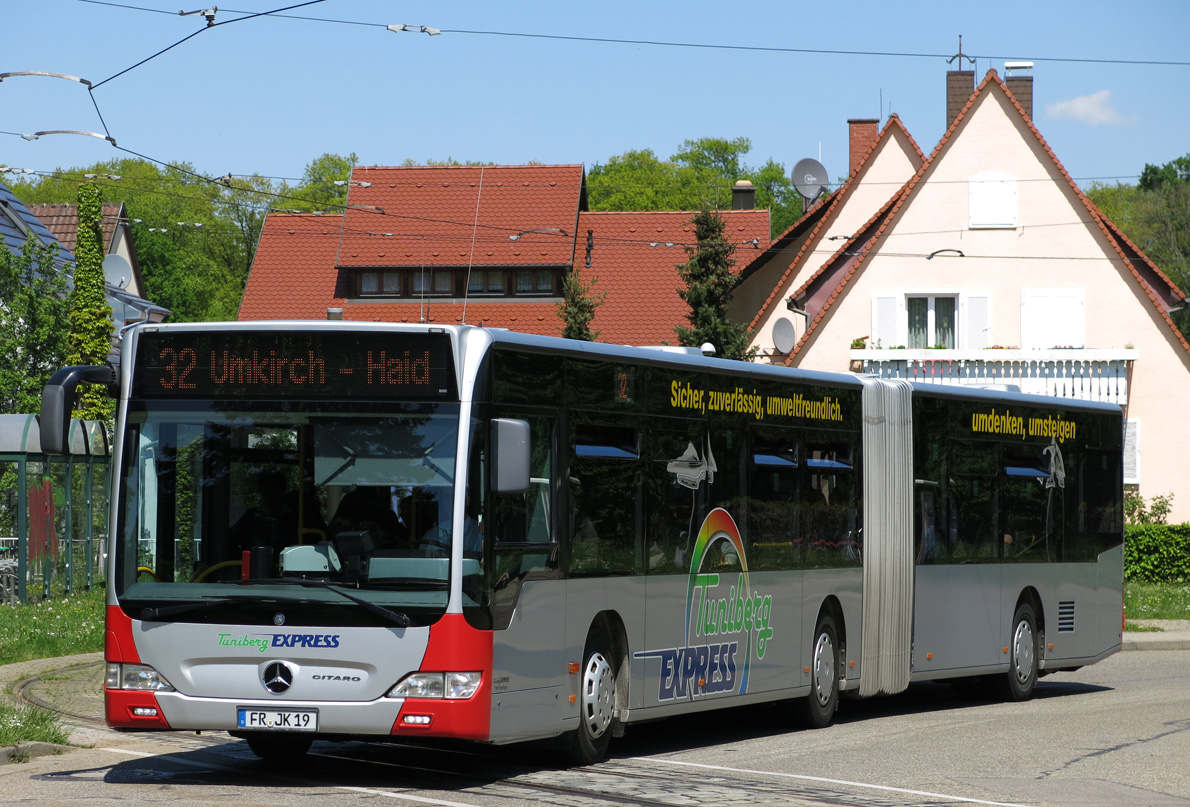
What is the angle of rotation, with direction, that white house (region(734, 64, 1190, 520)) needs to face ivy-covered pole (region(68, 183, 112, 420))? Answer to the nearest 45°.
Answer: approximately 90° to its right

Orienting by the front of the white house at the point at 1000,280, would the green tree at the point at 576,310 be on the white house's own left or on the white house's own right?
on the white house's own right

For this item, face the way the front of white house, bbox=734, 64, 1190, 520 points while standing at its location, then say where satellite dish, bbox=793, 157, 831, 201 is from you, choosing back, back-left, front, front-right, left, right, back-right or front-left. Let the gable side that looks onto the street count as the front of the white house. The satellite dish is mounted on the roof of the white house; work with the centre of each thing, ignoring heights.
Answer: back-right

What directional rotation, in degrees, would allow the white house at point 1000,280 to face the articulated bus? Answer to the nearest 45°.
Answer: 0° — it already faces it

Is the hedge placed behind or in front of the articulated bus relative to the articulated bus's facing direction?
behind

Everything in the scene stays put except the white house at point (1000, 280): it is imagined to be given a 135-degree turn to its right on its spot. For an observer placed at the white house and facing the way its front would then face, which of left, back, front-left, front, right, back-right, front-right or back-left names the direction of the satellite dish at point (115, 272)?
front-left

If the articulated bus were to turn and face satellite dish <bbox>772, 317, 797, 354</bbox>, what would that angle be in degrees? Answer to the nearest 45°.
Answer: approximately 135° to its right

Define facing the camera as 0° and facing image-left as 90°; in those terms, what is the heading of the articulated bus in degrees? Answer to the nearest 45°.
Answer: approximately 45°
